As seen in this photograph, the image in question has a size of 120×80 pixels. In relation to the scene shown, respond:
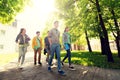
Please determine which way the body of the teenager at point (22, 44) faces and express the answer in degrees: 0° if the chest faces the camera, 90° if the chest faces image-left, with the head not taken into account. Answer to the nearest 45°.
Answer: approximately 315°
